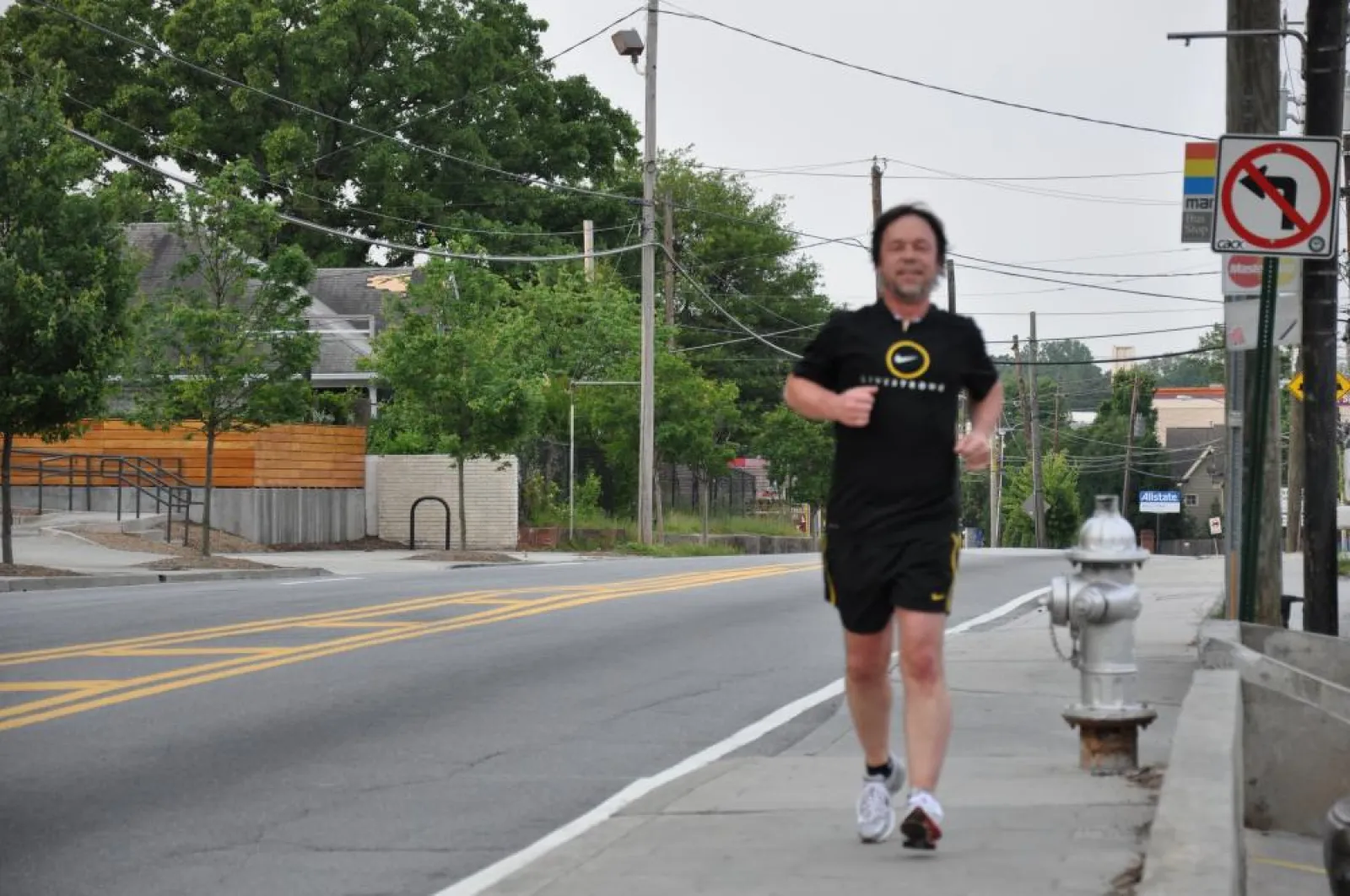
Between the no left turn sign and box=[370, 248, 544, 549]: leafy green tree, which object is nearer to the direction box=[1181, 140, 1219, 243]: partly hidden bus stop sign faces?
the no left turn sign

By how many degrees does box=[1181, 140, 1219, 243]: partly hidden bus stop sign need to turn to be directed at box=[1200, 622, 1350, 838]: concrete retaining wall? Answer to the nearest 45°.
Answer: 0° — it already faces it

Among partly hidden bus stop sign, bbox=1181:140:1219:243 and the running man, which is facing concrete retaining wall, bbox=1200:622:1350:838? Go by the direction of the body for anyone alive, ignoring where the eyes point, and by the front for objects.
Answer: the partly hidden bus stop sign

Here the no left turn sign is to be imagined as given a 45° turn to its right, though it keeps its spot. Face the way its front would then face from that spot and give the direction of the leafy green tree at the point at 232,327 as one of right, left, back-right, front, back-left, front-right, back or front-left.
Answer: right

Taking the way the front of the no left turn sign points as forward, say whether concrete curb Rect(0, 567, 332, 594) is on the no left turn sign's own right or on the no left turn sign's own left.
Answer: on the no left turn sign's own right

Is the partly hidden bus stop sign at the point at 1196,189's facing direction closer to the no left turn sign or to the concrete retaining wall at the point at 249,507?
the no left turn sign

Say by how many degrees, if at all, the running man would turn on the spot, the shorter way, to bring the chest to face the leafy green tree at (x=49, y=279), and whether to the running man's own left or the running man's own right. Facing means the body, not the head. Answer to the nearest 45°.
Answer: approximately 135° to the running man's own right

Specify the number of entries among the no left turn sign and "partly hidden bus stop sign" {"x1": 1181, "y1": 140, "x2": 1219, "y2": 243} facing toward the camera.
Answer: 2

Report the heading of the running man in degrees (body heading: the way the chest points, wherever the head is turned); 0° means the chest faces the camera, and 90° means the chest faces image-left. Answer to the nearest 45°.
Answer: approximately 0°

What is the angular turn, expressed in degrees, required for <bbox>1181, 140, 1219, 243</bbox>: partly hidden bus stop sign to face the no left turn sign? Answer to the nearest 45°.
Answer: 0° — it already faces it

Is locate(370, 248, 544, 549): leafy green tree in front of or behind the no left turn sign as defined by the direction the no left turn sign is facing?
behind
